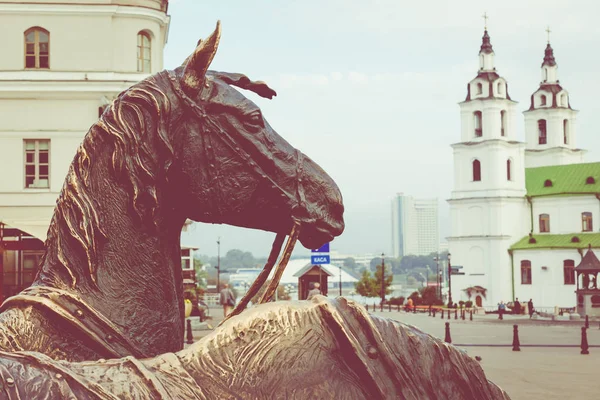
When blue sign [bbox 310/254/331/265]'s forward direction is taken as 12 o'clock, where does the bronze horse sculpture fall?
The bronze horse sculpture is roughly at 12 o'clock from the blue sign.

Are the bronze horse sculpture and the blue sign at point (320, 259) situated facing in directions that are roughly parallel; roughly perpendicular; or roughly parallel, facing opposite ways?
roughly perpendicular

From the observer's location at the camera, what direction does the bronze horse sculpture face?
facing to the right of the viewer

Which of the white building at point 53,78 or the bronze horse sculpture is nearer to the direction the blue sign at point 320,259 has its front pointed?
the bronze horse sculpture

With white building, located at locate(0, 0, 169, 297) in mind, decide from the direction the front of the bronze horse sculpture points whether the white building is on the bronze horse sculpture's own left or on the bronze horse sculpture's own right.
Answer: on the bronze horse sculpture's own left

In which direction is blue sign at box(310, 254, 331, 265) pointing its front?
toward the camera

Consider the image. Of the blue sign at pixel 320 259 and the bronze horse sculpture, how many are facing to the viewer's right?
1

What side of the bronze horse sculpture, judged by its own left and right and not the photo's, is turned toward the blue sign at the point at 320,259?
left

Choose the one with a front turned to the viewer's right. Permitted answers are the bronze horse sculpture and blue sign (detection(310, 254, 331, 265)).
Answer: the bronze horse sculpture
